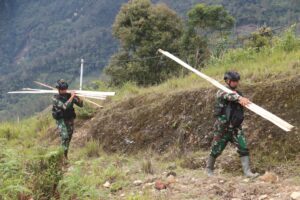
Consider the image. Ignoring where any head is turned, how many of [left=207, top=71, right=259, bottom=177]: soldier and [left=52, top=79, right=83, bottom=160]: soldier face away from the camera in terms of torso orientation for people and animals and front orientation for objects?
0

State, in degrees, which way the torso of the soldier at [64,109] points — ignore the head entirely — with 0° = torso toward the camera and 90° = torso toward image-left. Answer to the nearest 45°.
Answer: approximately 315°

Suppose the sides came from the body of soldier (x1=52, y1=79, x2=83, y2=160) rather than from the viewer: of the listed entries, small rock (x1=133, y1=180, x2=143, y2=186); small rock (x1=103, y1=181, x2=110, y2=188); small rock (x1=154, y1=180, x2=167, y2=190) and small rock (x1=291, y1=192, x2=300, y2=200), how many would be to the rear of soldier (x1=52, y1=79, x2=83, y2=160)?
0

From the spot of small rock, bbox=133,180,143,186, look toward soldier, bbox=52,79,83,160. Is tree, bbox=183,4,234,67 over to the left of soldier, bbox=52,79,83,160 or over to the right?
right

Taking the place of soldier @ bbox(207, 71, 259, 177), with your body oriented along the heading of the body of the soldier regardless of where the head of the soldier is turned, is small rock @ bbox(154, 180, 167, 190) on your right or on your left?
on your right

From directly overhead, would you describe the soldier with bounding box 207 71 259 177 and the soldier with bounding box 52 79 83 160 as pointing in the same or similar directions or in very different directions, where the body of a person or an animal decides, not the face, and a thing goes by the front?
same or similar directions

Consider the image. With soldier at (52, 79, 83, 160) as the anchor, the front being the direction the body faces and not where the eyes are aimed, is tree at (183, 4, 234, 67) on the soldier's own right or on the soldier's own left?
on the soldier's own left
